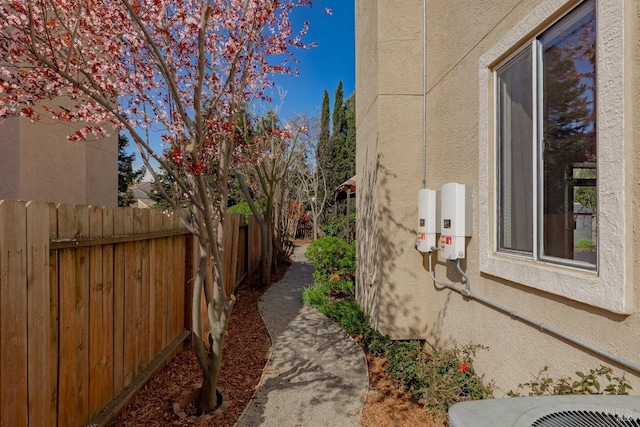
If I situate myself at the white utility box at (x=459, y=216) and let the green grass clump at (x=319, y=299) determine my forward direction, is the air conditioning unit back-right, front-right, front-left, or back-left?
back-left

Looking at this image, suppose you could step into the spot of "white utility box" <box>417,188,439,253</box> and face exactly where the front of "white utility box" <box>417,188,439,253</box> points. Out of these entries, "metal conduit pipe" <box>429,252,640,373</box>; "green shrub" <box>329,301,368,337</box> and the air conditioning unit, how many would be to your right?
1

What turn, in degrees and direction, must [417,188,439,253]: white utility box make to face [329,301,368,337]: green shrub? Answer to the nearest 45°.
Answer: approximately 90° to its right

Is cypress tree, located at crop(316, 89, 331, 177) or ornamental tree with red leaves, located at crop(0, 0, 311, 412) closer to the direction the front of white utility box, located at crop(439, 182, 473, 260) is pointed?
the ornamental tree with red leaves

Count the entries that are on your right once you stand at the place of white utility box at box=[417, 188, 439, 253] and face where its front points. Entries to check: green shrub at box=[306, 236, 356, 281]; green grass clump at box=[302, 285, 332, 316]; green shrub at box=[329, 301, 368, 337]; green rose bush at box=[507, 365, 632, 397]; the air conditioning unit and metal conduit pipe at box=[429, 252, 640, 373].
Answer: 3

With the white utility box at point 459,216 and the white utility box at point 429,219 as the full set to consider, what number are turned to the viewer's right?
0

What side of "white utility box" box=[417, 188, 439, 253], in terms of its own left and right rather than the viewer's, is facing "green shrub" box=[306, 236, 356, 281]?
right

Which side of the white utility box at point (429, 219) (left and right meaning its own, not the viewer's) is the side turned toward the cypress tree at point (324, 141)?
right

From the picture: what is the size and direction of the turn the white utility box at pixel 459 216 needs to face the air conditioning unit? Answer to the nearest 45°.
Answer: approximately 45° to its left

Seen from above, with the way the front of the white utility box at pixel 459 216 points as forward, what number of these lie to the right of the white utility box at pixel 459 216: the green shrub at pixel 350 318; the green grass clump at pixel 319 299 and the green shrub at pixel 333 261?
3

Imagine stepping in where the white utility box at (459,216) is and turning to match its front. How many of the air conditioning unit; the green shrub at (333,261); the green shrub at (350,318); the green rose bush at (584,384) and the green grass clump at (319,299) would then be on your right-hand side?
3

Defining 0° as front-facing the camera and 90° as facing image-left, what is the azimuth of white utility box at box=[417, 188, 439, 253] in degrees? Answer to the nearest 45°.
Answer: approximately 45°
